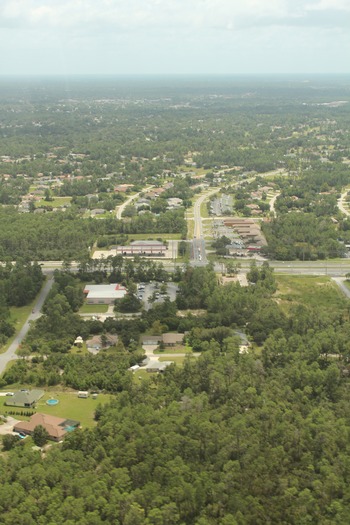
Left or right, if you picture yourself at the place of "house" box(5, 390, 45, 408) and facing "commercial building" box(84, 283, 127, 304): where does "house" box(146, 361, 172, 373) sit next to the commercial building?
right

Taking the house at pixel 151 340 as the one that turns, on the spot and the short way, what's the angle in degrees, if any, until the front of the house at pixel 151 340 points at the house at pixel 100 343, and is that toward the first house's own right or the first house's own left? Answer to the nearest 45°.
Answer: approximately 90° to the first house's own right

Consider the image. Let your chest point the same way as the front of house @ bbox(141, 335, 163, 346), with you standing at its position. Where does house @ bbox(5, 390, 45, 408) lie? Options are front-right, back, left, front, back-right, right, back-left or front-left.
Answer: front-right

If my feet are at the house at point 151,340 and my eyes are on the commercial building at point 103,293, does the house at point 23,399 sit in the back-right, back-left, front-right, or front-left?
back-left

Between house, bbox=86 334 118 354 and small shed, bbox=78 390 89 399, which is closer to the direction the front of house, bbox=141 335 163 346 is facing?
the small shed

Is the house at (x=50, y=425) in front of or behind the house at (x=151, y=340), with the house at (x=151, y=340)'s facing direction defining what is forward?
in front

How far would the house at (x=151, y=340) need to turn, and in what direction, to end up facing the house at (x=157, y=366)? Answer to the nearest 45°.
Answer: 0° — it already faces it

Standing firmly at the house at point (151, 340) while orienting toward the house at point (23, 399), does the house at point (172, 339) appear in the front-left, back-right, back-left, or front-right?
back-left
